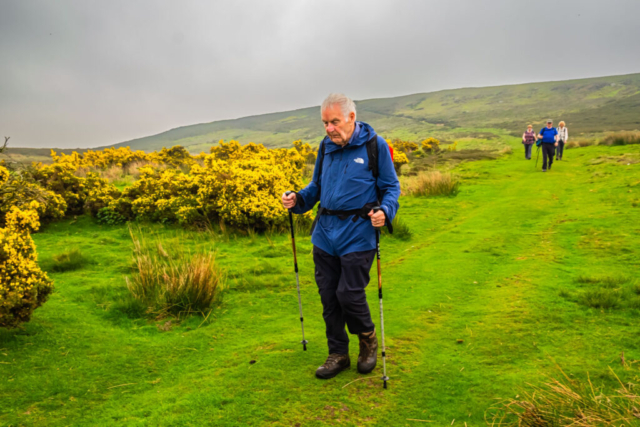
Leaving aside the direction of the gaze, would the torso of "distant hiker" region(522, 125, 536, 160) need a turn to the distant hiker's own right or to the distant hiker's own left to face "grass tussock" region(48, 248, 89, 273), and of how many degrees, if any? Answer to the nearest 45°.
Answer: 0° — they already face it

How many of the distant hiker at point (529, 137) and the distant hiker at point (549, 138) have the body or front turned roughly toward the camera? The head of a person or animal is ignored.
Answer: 2

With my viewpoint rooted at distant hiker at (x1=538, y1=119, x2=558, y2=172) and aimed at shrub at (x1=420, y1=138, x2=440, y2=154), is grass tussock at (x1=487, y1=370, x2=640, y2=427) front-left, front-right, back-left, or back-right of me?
back-left

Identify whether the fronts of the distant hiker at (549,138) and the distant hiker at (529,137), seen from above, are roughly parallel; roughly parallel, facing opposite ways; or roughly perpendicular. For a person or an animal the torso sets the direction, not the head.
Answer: roughly parallel

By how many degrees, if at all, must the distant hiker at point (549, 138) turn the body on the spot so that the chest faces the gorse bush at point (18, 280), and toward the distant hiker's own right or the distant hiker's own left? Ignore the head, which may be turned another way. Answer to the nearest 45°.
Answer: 0° — they already face it

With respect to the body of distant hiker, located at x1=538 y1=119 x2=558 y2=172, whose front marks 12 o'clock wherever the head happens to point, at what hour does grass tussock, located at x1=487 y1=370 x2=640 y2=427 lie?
The grass tussock is roughly at 12 o'clock from the distant hiker.

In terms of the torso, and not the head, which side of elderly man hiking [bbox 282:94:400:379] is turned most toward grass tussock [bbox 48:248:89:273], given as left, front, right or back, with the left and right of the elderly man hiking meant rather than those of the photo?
right

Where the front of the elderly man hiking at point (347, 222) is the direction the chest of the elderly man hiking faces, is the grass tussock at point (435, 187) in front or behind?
behind

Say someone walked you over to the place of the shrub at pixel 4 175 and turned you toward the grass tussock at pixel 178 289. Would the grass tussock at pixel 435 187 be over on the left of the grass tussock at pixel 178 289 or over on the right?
left

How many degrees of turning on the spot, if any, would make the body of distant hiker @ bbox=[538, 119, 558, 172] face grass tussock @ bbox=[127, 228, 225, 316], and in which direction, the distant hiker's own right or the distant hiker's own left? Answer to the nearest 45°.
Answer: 0° — they already face it

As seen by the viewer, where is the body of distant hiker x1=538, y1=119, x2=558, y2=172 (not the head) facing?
toward the camera

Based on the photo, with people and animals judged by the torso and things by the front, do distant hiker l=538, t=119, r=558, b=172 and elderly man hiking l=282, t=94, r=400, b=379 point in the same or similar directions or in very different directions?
same or similar directions

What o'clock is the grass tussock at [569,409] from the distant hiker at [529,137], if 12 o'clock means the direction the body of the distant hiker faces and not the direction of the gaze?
The grass tussock is roughly at 12 o'clock from the distant hiker.

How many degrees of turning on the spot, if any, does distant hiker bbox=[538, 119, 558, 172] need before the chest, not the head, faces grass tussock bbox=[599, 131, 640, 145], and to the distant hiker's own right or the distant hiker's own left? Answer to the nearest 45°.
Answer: approximately 180°

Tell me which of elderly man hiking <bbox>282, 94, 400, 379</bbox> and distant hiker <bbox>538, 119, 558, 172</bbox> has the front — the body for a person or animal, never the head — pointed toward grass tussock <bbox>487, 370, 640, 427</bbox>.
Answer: the distant hiker

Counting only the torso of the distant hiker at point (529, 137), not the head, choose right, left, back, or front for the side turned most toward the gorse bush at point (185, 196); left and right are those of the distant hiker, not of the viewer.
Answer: front

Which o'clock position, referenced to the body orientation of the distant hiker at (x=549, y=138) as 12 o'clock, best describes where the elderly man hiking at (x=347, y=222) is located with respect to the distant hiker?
The elderly man hiking is roughly at 12 o'clock from the distant hiker.

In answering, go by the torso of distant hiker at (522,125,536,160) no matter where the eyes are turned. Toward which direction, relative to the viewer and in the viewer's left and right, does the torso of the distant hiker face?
facing the viewer

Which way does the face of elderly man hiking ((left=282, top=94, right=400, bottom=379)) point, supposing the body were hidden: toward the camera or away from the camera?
toward the camera

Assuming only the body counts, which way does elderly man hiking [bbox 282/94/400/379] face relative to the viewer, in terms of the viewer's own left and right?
facing the viewer and to the left of the viewer
